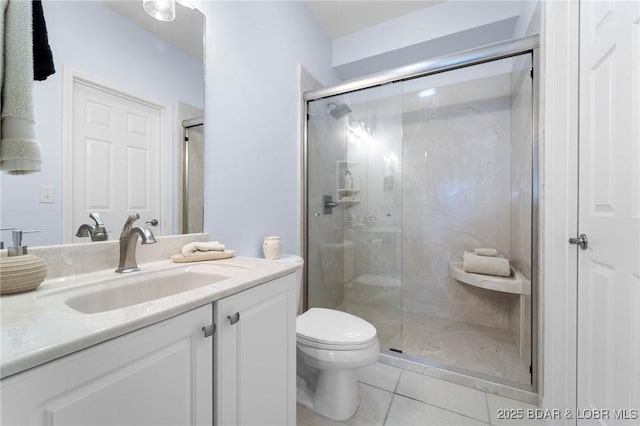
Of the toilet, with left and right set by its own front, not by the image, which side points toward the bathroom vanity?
right

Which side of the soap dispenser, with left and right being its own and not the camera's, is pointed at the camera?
right

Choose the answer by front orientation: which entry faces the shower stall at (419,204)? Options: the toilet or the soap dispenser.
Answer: the soap dispenser

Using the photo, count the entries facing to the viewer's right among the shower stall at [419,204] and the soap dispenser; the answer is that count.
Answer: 1

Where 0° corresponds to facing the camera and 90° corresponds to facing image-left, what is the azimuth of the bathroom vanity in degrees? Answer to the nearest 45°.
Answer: approximately 315°

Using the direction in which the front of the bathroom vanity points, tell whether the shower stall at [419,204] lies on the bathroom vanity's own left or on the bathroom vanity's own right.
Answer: on the bathroom vanity's own left

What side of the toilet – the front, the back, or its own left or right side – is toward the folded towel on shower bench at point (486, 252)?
left

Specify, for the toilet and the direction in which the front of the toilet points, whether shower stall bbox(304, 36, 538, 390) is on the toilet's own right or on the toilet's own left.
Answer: on the toilet's own left
